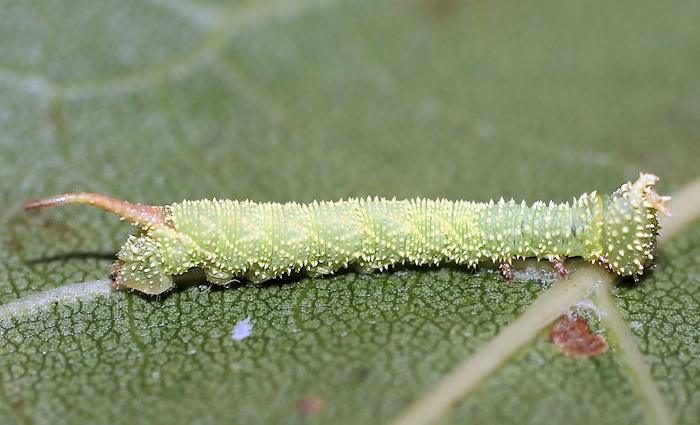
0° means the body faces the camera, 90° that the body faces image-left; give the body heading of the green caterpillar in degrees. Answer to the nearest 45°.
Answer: approximately 270°
